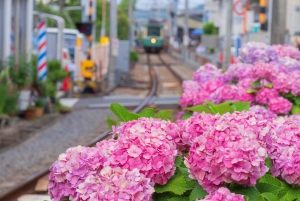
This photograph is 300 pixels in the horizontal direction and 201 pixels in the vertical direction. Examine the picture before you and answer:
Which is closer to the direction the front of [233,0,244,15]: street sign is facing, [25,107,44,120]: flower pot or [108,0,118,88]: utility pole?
the flower pot

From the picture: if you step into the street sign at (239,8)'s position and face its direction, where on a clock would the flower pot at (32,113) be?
The flower pot is roughly at 1 o'clock from the street sign.

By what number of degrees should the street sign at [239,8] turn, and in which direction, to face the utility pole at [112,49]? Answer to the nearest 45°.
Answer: approximately 135° to its right

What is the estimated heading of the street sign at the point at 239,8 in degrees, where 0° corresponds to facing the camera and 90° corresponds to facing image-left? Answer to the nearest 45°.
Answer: approximately 0°

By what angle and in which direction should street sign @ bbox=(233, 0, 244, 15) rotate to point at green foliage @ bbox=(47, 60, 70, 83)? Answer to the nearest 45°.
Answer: approximately 45° to its right

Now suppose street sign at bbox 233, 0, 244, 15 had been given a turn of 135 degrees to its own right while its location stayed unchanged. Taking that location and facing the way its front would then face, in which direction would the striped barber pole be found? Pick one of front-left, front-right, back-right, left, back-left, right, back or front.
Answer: left

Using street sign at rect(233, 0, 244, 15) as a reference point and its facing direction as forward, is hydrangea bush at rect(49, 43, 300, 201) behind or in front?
in front

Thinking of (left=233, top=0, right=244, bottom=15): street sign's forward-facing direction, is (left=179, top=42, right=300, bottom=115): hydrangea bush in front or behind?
in front

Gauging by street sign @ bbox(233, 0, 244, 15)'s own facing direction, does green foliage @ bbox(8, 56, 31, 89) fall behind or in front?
in front

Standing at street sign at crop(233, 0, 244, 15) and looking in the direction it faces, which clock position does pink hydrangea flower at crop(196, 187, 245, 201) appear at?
The pink hydrangea flower is roughly at 12 o'clock from the street sign.

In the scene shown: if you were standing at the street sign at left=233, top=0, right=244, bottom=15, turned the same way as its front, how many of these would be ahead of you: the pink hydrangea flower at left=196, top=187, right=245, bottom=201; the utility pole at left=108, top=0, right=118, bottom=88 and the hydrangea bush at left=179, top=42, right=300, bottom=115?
2

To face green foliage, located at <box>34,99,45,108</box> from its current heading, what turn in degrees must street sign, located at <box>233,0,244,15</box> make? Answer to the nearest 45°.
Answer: approximately 45° to its right
